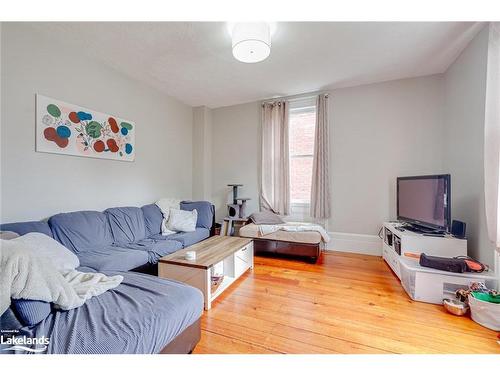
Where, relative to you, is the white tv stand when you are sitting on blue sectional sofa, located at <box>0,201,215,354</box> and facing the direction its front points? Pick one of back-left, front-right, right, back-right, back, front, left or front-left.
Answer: front-left

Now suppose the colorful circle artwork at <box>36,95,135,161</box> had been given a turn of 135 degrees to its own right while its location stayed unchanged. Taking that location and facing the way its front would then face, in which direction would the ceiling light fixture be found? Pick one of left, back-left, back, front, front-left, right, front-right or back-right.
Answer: back-left

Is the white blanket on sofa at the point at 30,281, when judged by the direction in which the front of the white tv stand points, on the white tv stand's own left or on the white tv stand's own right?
on the white tv stand's own left

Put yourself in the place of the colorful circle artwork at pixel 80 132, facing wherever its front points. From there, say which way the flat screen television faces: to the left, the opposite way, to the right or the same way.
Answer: the opposite way

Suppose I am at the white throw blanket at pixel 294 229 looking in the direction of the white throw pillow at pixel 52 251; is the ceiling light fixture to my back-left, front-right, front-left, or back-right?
front-left

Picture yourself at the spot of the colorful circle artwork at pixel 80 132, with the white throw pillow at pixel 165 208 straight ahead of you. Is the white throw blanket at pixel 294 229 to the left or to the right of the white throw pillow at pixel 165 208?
right

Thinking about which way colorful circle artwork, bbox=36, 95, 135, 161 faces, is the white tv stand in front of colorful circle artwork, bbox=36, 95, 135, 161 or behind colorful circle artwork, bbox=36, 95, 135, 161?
in front

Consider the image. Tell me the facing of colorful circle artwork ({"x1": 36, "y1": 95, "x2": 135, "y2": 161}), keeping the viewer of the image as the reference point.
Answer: facing the viewer and to the right of the viewer

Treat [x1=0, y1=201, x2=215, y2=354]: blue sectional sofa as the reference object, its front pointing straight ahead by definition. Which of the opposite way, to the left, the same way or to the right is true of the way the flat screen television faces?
the opposite way

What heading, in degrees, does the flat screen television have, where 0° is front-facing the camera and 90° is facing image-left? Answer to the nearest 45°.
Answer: approximately 45°

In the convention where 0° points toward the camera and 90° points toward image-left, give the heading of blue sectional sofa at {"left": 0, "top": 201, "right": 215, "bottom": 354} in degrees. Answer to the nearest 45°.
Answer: approximately 315°

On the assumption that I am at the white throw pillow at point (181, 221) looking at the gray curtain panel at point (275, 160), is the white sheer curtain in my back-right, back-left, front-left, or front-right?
front-right

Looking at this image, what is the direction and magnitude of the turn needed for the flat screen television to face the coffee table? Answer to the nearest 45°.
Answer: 0° — it already faces it

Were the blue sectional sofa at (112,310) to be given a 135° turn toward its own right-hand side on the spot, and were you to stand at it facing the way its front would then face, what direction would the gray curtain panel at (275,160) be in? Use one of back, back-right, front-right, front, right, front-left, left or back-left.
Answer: back-right

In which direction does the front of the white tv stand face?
to the viewer's left

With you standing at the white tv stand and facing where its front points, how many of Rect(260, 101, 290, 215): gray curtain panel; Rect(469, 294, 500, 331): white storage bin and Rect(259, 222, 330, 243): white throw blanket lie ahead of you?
2

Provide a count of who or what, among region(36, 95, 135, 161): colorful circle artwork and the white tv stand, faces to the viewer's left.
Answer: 1
